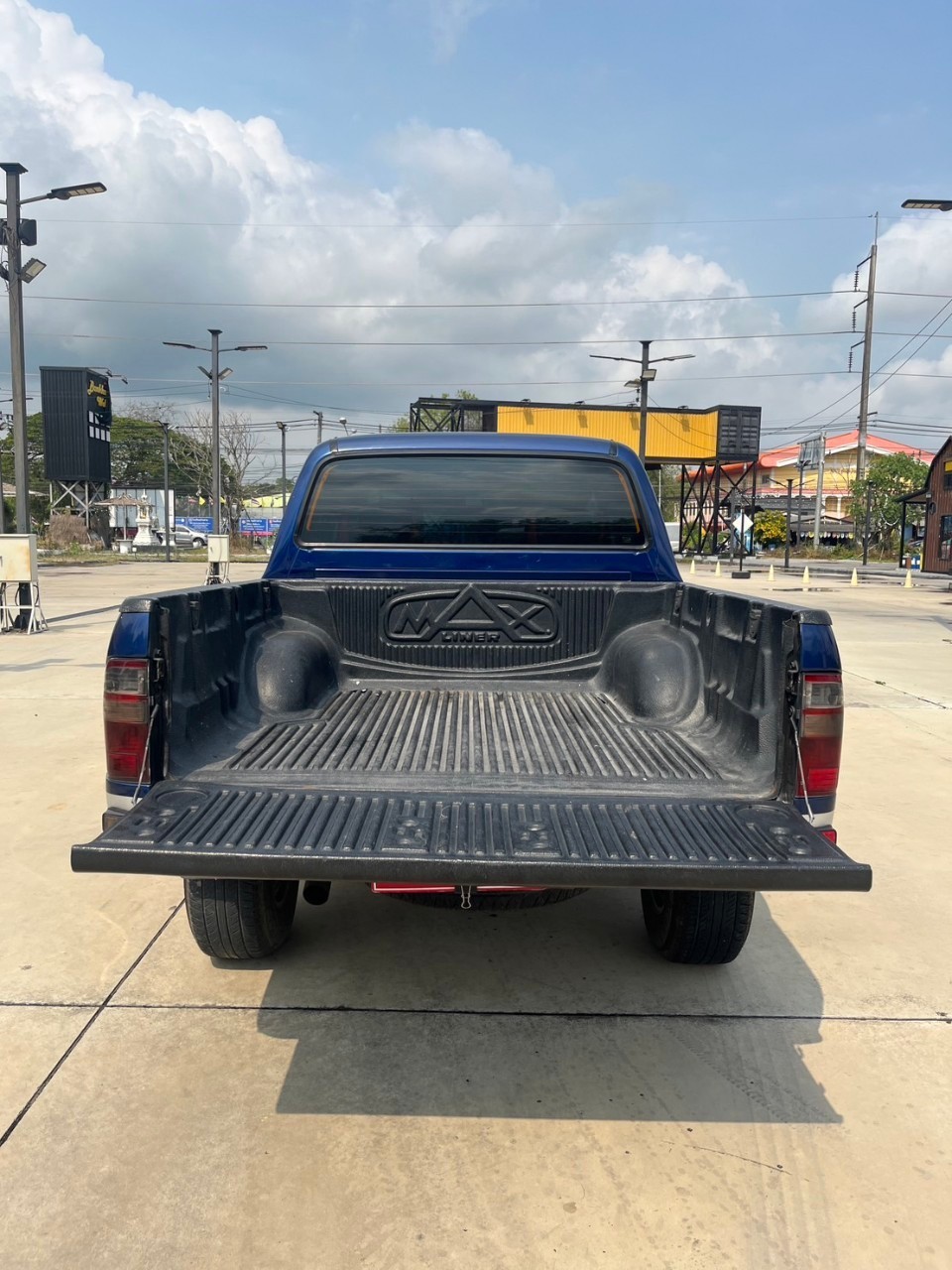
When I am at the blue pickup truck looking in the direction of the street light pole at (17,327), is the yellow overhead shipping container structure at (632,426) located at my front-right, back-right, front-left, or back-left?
front-right

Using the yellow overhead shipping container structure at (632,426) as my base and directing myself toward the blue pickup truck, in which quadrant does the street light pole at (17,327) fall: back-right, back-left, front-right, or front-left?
front-right

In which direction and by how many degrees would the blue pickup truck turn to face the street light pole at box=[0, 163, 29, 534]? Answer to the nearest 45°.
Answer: approximately 45° to its left

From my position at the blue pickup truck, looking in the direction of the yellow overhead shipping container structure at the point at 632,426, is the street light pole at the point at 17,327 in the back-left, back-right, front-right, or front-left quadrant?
front-left

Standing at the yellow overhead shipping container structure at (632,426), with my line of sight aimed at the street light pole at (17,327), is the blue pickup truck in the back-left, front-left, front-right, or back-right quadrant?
front-left

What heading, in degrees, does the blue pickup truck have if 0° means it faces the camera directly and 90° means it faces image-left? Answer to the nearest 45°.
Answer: approximately 180°

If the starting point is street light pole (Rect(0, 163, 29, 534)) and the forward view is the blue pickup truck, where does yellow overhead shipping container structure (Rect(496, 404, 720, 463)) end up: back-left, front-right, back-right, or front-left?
back-left

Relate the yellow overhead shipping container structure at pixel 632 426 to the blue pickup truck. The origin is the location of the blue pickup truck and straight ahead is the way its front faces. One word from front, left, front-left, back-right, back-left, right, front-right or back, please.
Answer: front
